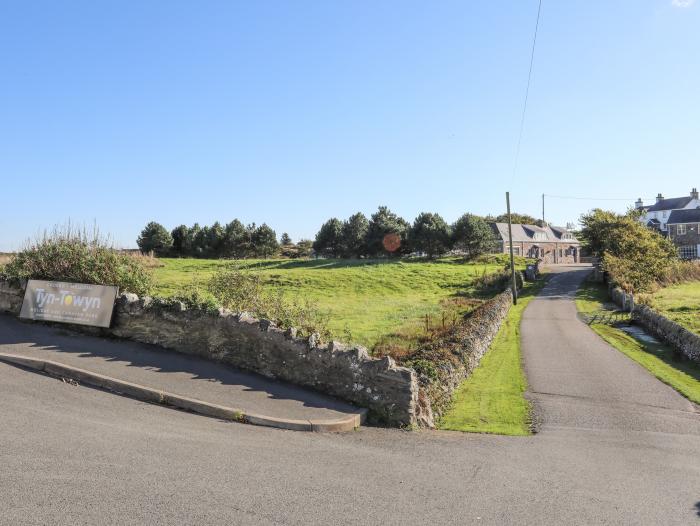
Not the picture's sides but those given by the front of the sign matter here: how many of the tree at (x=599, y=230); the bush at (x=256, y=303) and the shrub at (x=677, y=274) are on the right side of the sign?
0

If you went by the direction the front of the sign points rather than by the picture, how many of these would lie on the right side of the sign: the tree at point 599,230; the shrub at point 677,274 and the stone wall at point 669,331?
0

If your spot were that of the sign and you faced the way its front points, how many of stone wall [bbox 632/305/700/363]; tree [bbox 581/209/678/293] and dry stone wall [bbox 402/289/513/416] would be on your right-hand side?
0

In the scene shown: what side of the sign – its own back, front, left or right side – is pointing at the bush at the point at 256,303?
left

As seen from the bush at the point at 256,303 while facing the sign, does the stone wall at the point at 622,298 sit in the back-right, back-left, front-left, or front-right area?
back-right

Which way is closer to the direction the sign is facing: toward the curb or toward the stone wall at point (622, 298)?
the curb

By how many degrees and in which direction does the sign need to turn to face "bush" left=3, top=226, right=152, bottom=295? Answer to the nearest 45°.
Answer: approximately 180°

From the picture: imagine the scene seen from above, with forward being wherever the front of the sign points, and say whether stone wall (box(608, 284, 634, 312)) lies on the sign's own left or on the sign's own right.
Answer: on the sign's own left

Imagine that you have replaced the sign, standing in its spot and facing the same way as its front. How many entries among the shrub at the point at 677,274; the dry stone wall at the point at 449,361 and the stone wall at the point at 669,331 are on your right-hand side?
0

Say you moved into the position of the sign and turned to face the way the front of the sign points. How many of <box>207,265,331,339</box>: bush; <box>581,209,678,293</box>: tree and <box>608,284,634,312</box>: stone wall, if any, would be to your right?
0

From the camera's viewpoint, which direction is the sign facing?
toward the camera
